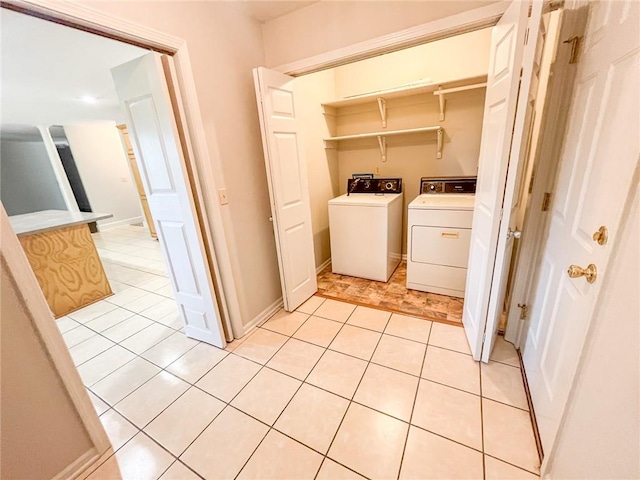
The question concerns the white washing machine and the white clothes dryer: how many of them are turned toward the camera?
2

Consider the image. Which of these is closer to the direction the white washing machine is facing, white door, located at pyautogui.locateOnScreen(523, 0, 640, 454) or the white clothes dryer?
the white door

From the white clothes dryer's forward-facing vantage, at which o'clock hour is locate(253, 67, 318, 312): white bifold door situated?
The white bifold door is roughly at 2 o'clock from the white clothes dryer.

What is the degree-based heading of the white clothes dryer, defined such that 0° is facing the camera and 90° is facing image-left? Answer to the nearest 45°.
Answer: approximately 0°

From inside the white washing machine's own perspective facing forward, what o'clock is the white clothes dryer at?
The white clothes dryer is roughly at 10 o'clock from the white washing machine.

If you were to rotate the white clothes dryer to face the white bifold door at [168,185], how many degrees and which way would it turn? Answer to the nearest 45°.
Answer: approximately 45° to its right
